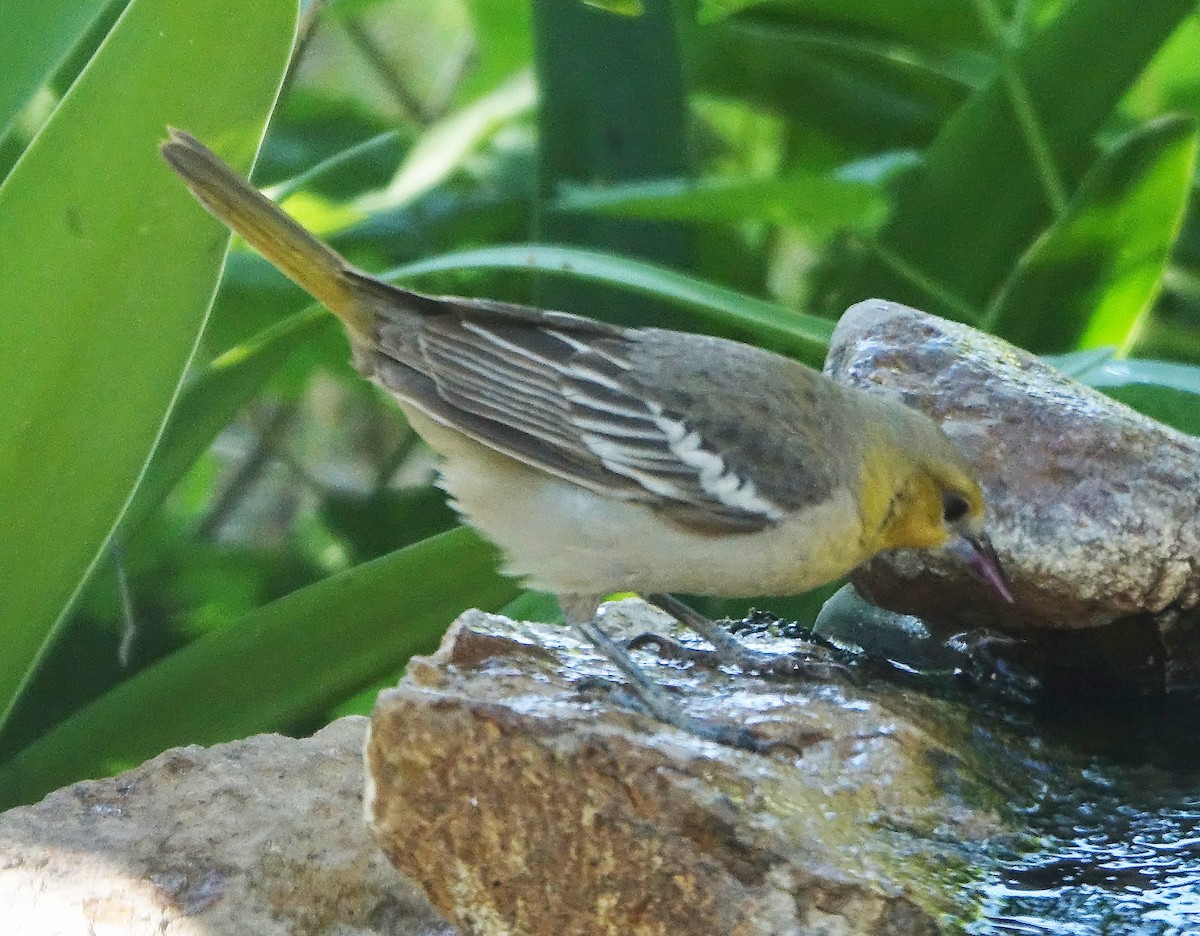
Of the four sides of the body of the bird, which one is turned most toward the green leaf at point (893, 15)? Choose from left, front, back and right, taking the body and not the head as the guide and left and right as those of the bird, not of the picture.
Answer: left

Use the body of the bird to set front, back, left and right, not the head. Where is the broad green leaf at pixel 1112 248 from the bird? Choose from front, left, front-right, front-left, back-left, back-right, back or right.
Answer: front-left

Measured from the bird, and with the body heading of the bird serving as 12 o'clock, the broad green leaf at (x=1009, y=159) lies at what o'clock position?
The broad green leaf is roughly at 10 o'clock from the bird.

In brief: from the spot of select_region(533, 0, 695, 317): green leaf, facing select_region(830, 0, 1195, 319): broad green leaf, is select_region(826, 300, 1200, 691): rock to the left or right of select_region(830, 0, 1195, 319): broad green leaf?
right

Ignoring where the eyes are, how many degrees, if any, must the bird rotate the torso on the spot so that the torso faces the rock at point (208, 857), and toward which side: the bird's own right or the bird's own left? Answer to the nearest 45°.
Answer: approximately 135° to the bird's own right

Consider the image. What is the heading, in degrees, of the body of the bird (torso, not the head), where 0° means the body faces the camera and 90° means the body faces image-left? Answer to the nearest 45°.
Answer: approximately 270°

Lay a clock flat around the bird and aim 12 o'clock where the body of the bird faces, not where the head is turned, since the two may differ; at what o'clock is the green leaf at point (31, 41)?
The green leaf is roughly at 7 o'clock from the bird.

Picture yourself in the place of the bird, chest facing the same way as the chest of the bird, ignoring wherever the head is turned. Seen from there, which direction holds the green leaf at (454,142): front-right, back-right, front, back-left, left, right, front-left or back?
left

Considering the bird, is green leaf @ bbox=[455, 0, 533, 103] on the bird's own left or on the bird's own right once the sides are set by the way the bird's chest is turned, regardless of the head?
on the bird's own left

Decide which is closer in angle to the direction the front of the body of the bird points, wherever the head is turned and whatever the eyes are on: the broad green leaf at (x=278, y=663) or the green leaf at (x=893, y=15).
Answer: the green leaf

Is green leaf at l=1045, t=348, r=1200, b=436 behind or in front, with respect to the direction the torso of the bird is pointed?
in front

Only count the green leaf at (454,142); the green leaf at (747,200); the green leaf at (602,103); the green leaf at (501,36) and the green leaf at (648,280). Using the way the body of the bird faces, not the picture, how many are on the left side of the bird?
5

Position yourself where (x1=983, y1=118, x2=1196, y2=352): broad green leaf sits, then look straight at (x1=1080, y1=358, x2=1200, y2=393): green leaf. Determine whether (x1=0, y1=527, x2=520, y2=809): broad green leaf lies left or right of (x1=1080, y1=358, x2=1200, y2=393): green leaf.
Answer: right

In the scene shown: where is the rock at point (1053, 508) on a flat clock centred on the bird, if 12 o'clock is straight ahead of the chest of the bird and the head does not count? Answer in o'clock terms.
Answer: The rock is roughly at 12 o'clock from the bird.

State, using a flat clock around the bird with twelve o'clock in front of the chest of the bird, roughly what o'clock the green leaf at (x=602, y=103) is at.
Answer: The green leaf is roughly at 9 o'clock from the bird.
